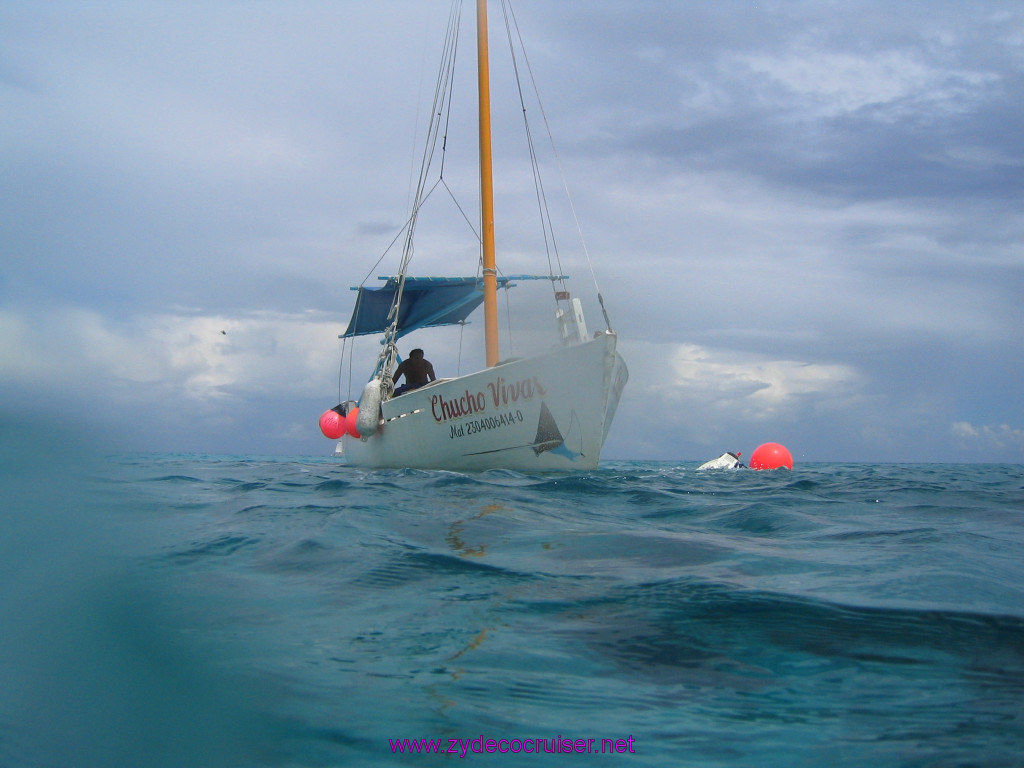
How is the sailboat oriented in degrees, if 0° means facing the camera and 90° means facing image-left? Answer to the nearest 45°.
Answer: approximately 315°
